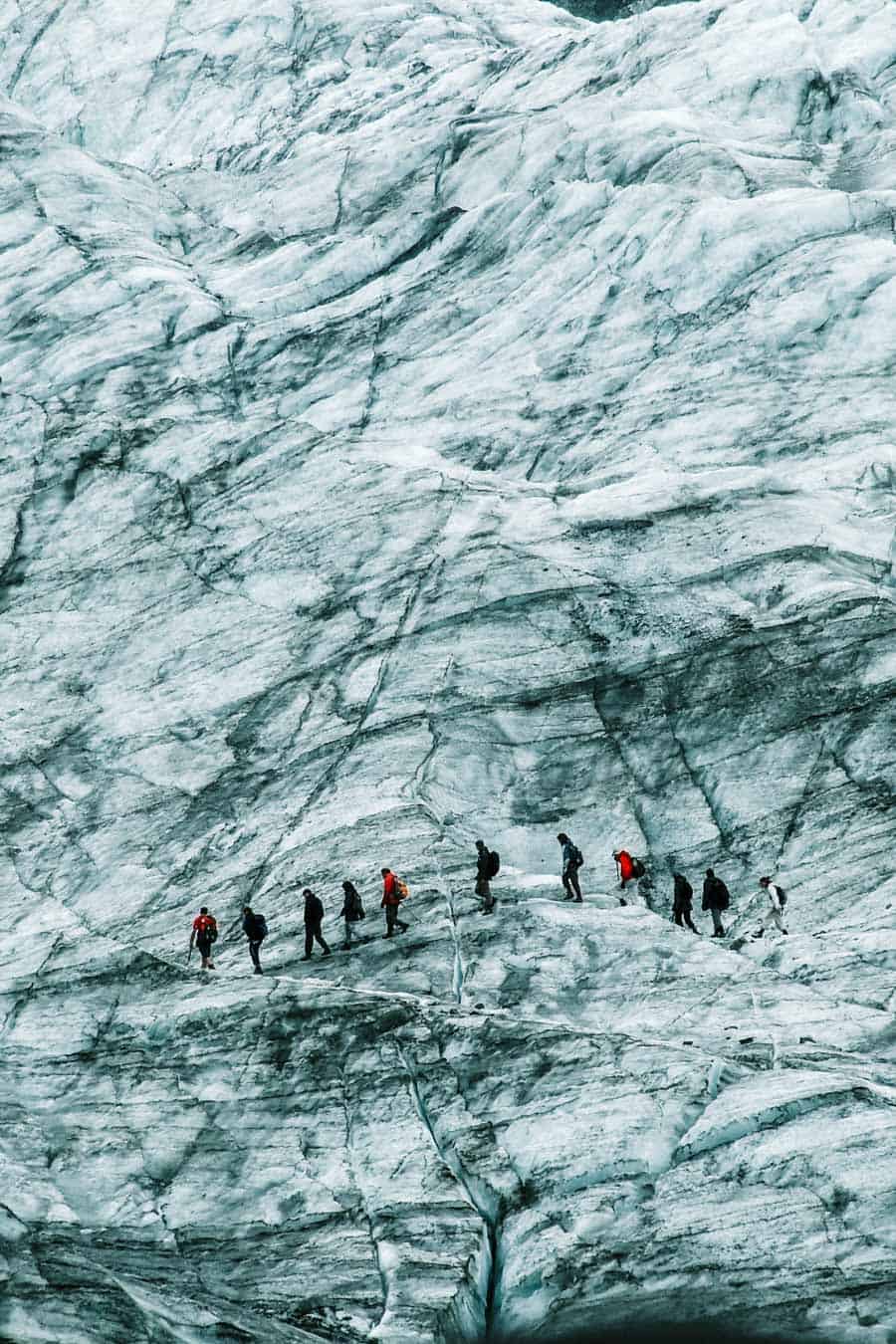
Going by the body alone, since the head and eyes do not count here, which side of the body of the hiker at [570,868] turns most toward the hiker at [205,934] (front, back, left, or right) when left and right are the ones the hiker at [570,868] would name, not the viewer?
front

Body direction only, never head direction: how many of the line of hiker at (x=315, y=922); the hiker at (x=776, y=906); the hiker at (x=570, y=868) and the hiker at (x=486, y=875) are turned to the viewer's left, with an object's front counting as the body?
4

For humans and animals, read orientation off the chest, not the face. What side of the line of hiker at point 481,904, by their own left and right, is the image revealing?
left

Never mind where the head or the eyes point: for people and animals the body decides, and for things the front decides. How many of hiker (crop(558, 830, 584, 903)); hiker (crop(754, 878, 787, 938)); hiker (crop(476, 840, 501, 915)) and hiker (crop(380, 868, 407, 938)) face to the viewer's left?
4

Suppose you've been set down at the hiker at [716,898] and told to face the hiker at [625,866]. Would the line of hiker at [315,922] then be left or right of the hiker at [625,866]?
left

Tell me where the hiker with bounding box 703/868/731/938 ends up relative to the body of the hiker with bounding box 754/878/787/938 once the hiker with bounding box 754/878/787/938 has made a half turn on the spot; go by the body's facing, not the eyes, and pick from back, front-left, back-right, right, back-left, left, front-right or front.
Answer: back

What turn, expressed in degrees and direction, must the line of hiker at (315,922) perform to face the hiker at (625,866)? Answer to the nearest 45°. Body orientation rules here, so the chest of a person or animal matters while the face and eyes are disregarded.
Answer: approximately 180°

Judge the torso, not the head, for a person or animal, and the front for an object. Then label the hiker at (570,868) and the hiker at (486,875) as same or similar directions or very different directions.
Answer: same or similar directions

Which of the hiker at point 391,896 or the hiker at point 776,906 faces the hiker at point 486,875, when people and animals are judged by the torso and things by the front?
the hiker at point 776,906

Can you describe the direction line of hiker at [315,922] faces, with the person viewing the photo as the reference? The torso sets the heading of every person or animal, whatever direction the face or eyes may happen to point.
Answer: facing to the left of the viewer

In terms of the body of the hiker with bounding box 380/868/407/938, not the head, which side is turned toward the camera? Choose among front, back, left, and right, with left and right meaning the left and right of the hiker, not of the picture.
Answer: left

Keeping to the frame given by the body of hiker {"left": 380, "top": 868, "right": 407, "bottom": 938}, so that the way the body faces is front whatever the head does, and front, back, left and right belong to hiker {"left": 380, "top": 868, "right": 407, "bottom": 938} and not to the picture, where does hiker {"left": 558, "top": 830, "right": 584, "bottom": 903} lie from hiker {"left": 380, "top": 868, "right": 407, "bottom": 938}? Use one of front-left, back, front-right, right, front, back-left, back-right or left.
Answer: back

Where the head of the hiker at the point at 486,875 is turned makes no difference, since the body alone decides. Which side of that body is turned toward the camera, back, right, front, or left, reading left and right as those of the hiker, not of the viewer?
left

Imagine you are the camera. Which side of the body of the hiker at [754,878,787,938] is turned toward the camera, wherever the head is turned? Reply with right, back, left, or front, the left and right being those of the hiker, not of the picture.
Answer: left

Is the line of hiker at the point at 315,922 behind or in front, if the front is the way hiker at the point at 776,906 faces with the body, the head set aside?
in front

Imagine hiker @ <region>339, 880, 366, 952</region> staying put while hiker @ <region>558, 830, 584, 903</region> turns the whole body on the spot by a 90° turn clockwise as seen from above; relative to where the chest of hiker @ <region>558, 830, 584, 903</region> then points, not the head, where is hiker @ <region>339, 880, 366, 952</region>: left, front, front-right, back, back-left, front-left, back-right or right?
left

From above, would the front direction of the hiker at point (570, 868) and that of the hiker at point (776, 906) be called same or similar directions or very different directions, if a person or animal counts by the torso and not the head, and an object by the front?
same or similar directions

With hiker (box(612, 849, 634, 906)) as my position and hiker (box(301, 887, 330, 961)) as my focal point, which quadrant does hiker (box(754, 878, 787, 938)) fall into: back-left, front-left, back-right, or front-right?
back-left
